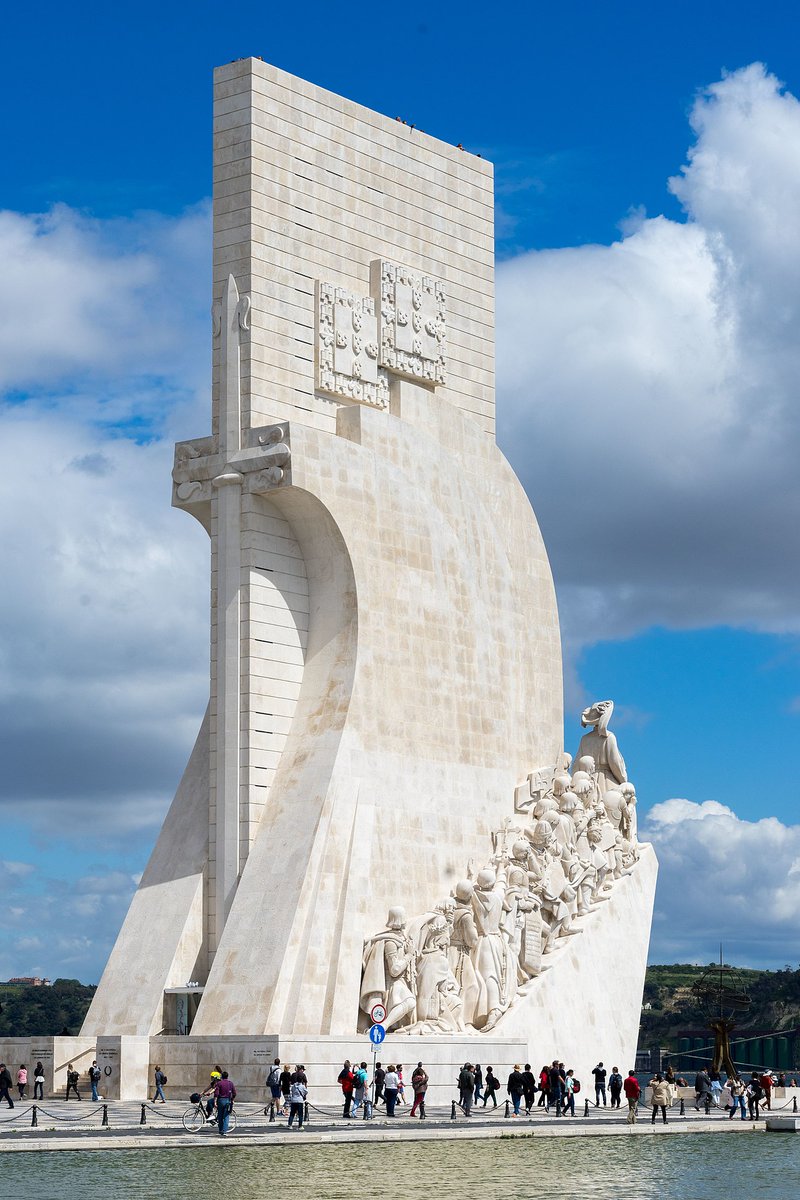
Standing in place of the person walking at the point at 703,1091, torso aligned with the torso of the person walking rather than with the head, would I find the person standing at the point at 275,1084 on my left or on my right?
on my right

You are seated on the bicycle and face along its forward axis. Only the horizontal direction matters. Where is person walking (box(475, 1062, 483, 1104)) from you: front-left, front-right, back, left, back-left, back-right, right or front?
back-right

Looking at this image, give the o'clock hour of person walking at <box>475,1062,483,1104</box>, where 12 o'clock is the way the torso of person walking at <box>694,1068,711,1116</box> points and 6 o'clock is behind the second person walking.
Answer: The person walking at <box>475,1062,483,1104</box> is roughly at 7 o'clock from the person walking at <box>694,1068,711,1116</box>.

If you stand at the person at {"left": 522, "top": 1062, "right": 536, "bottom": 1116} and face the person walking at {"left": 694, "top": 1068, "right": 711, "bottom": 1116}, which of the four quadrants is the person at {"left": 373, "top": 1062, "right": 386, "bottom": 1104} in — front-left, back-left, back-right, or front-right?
back-left

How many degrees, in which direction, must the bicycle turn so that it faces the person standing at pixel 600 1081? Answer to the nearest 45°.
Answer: approximately 135° to its right

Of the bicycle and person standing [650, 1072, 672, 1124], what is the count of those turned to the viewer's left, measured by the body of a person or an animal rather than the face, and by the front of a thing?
1

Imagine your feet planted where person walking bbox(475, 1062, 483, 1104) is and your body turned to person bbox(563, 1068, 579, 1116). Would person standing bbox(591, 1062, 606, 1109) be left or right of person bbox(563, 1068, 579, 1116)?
left

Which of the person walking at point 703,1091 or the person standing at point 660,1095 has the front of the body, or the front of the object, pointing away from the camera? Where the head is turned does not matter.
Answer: the person standing
